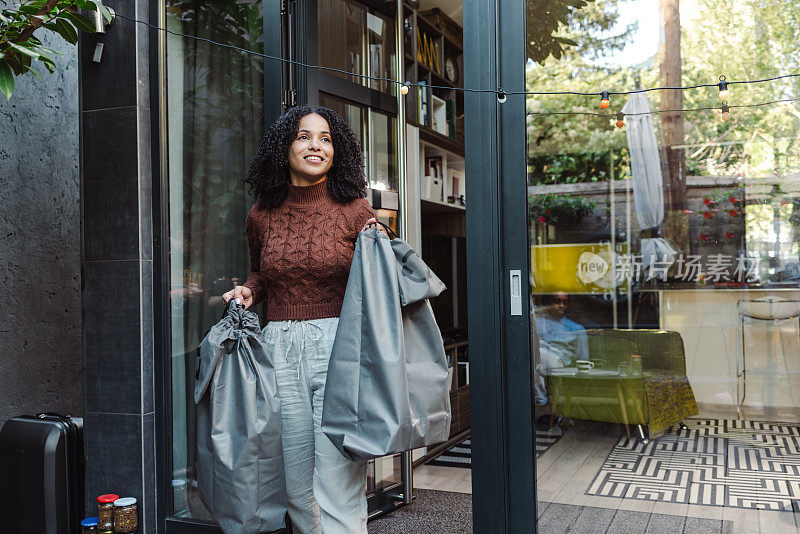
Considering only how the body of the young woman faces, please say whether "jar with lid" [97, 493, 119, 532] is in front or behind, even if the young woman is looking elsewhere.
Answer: behind

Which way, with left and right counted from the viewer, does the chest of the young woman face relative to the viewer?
facing the viewer

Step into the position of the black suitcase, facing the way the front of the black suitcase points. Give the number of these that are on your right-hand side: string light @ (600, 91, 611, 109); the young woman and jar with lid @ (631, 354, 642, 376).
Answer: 0

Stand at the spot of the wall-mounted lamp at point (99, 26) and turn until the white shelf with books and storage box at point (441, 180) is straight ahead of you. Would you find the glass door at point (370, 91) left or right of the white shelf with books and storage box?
right

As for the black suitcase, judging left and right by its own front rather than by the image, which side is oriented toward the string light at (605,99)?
left

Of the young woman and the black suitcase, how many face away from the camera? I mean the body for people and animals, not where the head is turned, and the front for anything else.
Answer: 0

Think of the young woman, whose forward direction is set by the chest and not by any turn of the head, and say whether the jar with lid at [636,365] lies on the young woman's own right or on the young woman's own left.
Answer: on the young woman's own left

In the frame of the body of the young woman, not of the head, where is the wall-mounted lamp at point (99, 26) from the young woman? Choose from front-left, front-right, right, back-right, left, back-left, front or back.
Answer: back-right
